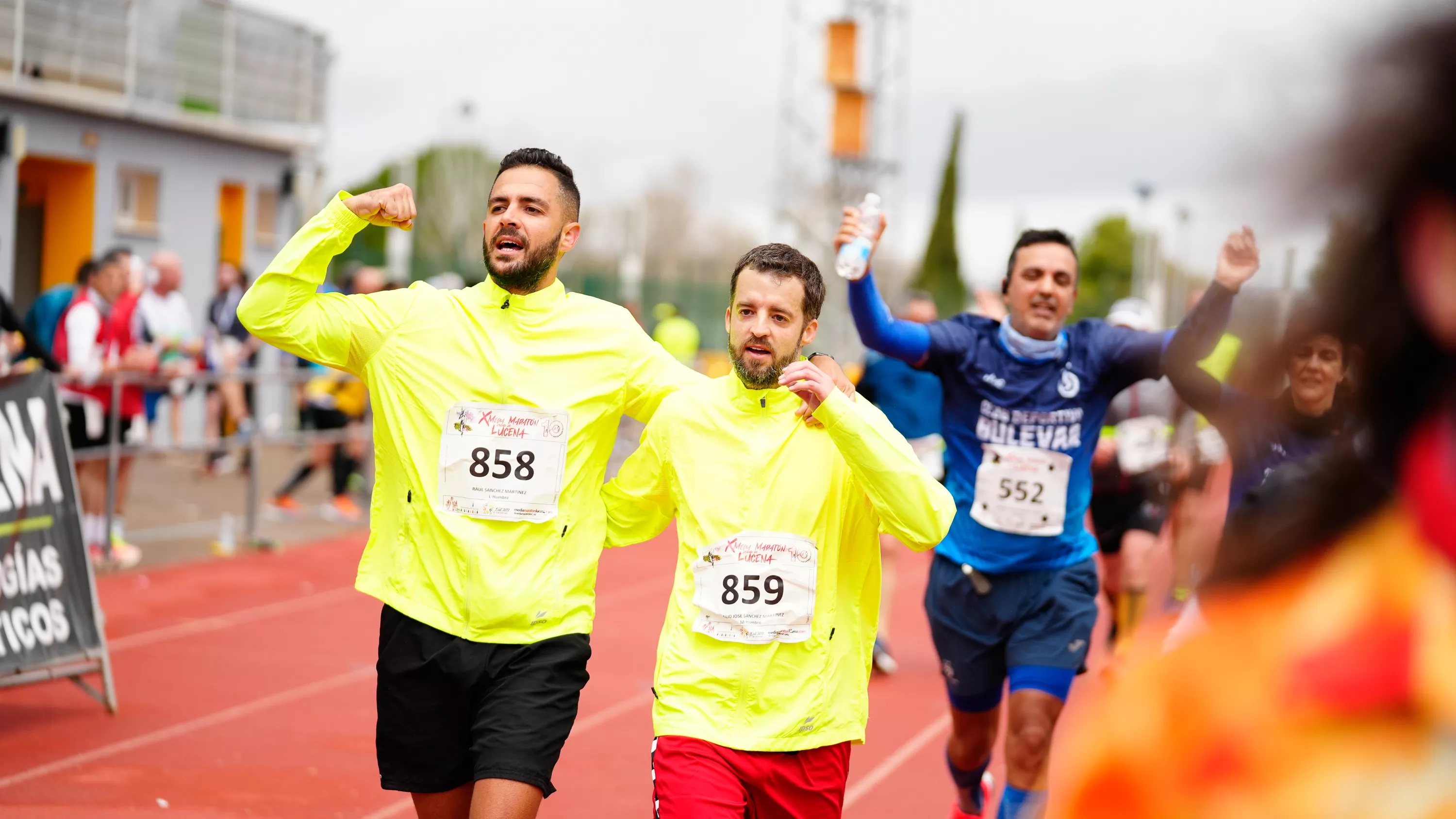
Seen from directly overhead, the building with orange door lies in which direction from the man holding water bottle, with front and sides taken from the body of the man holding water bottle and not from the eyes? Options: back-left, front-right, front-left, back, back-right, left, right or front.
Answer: back-right

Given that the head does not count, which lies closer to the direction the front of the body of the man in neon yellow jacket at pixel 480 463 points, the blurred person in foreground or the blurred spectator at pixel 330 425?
the blurred person in foreground

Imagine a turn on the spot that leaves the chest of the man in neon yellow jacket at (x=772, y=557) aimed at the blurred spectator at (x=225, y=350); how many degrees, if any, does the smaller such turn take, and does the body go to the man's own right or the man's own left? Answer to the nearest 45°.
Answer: approximately 135° to the man's own right

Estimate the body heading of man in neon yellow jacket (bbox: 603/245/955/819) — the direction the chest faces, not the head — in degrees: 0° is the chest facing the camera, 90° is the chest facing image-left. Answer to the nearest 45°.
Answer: approximately 0°
